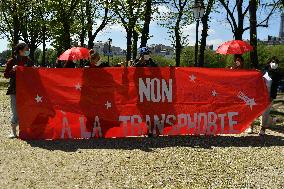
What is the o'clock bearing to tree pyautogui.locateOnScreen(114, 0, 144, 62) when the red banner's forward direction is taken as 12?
The tree is roughly at 6 o'clock from the red banner.

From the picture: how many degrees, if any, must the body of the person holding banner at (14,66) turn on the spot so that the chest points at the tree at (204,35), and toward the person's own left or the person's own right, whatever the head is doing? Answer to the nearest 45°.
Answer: approximately 90° to the person's own left

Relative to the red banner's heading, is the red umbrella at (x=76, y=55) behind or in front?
behind

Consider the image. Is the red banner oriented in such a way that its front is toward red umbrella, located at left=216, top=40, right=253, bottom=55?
no

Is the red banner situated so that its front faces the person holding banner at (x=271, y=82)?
no

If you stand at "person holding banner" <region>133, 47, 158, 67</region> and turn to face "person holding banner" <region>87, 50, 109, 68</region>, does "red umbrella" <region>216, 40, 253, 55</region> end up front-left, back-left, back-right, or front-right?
back-right

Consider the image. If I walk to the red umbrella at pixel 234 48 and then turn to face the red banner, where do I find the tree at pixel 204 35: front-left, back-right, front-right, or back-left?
back-right

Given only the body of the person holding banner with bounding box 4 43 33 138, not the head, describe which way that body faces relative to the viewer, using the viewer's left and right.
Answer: facing the viewer and to the right of the viewer

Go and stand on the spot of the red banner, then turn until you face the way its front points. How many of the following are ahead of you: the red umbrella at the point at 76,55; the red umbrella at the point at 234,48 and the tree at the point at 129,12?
0

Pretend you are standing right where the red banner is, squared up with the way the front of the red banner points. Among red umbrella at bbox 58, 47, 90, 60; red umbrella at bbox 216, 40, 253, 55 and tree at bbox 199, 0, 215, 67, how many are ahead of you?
0

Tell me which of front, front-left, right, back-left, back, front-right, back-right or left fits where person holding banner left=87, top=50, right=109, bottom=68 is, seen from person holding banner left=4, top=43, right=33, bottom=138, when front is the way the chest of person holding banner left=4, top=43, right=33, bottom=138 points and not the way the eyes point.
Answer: front-left

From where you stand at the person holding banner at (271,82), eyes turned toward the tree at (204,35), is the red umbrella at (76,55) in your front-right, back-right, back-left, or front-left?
front-left

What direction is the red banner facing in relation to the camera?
toward the camera
